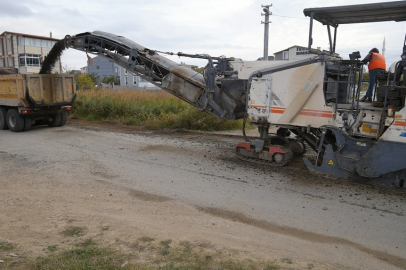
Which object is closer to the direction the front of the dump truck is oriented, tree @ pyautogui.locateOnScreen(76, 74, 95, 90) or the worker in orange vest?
the tree

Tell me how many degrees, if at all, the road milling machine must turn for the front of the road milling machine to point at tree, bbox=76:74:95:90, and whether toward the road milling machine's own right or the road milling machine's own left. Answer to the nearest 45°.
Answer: approximately 45° to the road milling machine's own right

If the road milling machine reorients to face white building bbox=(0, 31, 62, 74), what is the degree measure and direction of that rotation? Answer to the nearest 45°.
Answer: approximately 45° to its right

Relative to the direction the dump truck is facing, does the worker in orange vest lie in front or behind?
behind

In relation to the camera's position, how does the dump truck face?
facing away from the viewer and to the left of the viewer

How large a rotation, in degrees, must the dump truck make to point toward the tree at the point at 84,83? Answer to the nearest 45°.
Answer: approximately 45° to its right

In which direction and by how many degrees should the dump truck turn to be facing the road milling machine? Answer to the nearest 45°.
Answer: approximately 180°

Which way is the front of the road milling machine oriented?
to the viewer's left
